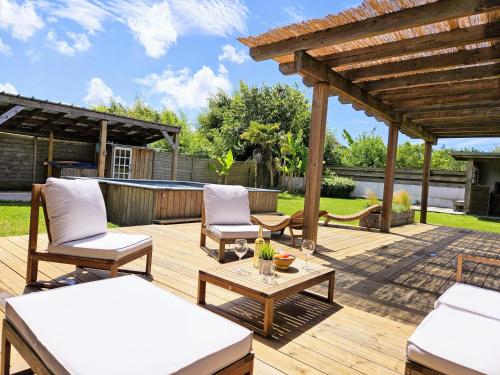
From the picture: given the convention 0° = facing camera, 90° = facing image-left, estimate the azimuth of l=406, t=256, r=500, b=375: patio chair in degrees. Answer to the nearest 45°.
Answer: approximately 45°

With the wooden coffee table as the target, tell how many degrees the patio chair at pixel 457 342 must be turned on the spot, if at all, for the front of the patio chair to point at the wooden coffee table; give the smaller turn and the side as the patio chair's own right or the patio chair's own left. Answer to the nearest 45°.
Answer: approximately 45° to the patio chair's own right

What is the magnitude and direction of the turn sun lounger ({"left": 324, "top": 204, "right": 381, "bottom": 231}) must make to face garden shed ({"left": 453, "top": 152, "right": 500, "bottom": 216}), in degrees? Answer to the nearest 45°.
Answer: approximately 135° to its right

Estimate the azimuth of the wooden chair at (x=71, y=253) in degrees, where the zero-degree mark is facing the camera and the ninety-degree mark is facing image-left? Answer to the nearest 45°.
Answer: approximately 315°

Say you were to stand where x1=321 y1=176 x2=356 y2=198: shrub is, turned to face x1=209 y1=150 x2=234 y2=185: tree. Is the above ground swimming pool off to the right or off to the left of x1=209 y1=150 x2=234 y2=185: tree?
left

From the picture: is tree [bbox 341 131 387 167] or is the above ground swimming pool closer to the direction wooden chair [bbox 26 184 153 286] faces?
the tree

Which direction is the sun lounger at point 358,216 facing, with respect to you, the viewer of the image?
facing to the left of the viewer

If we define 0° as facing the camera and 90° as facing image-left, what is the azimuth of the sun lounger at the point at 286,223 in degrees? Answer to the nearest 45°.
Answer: approximately 90°

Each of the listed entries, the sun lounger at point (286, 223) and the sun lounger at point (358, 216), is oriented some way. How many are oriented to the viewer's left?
2
